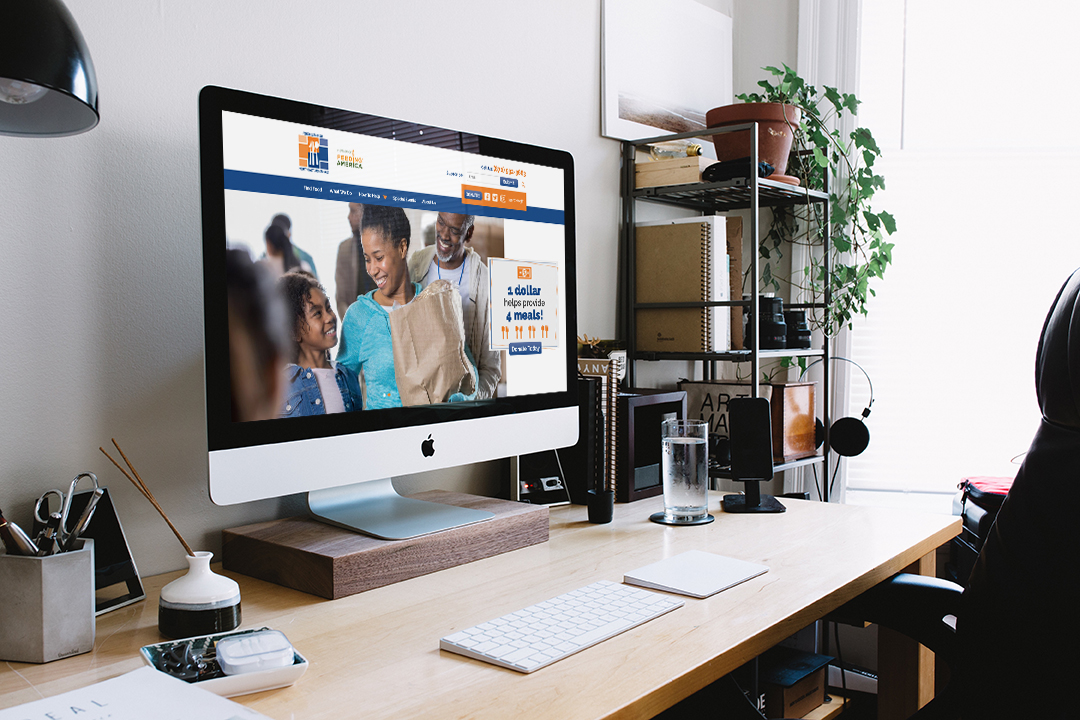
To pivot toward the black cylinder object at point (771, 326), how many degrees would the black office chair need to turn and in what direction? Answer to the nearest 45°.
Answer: approximately 45° to its right

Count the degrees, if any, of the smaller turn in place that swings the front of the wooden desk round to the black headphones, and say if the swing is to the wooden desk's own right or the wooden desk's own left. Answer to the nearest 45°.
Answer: approximately 90° to the wooden desk's own left

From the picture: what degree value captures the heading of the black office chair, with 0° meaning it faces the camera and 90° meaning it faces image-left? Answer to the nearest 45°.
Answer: approximately 90°

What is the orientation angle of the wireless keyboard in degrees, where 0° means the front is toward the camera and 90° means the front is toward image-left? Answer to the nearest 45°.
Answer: approximately 315°

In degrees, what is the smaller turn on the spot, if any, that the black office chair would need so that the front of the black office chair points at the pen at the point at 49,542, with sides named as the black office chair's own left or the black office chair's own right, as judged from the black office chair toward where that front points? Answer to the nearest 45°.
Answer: approximately 45° to the black office chair's own left

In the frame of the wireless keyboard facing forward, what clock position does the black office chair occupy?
The black office chair is roughly at 10 o'clock from the wireless keyboard.

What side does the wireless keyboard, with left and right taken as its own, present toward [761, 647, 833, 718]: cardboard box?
left
